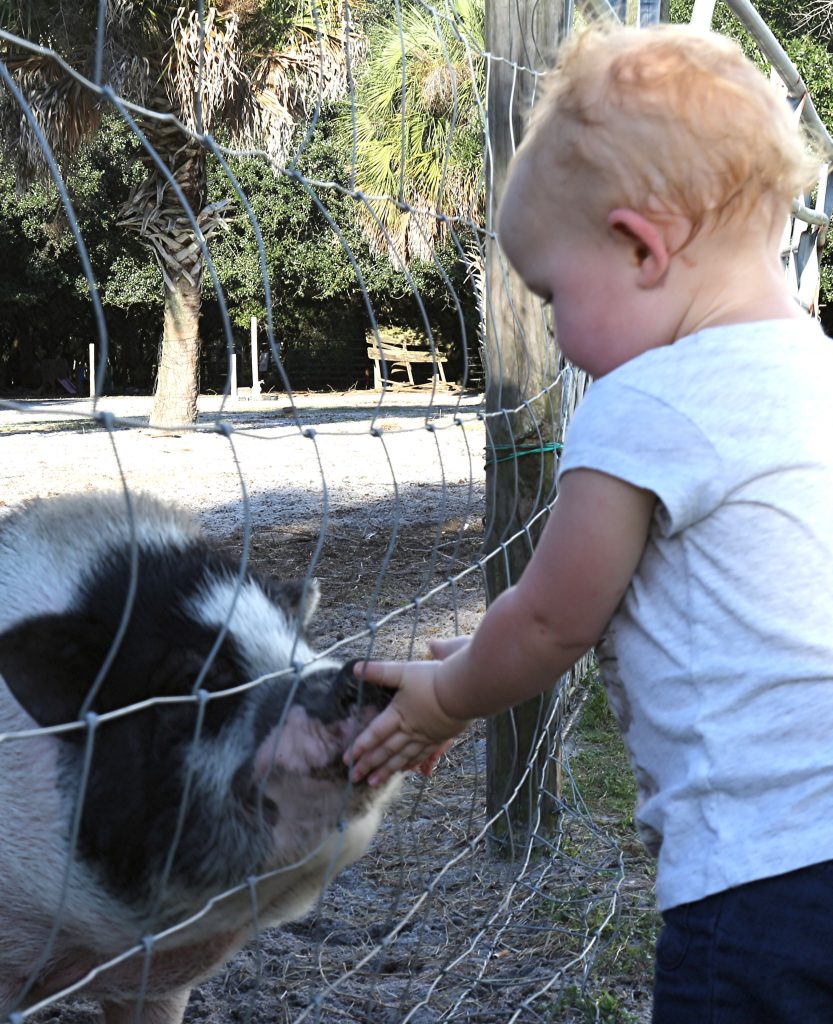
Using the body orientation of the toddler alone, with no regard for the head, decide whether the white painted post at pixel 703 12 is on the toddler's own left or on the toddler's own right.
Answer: on the toddler's own right

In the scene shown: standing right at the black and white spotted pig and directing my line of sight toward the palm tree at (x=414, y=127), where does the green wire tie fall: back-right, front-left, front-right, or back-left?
front-right

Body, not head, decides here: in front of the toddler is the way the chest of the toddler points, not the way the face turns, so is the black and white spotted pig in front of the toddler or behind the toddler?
in front

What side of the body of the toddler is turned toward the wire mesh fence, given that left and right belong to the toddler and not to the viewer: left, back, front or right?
front

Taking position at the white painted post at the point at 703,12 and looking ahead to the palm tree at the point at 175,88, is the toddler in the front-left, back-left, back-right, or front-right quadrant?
back-left

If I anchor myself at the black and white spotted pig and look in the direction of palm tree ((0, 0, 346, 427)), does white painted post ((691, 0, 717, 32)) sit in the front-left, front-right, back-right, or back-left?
front-right

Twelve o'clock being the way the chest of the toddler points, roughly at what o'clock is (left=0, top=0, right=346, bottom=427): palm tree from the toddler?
The palm tree is roughly at 1 o'clock from the toddler.

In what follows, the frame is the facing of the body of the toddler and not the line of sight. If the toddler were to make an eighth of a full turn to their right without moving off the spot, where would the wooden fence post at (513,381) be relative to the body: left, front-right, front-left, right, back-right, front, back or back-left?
front

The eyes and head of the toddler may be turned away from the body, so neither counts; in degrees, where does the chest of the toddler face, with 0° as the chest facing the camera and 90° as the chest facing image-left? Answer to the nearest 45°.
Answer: approximately 135°
